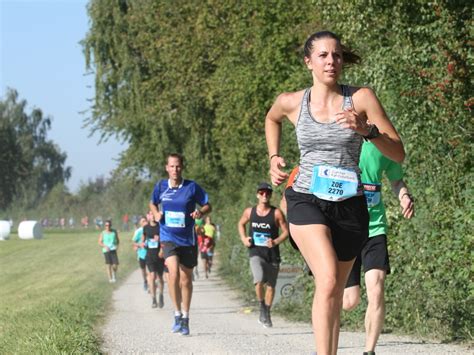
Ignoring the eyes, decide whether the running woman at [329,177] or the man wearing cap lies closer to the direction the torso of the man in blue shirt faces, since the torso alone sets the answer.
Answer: the running woman

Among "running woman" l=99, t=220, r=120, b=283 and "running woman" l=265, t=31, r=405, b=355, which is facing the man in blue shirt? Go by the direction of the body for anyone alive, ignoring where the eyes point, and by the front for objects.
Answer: "running woman" l=99, t=220, r=120, b=283

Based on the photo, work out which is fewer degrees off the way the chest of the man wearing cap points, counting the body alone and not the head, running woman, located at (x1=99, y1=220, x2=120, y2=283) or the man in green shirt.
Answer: the man in green shirt

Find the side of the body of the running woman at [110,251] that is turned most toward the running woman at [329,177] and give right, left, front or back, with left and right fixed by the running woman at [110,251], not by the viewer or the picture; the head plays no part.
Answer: front

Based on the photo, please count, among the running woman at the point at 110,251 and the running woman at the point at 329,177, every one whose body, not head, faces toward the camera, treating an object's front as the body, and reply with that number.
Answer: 2

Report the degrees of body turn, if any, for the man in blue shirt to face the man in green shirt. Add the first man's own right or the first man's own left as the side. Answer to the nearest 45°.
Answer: approximately 45° to the first man's own left

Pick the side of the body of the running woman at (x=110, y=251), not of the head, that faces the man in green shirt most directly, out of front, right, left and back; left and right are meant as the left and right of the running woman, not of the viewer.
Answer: front

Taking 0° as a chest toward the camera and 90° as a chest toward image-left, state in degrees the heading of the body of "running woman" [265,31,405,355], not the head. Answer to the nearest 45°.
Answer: approximately 0°
